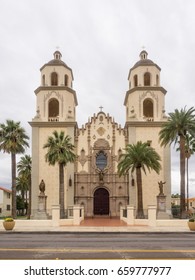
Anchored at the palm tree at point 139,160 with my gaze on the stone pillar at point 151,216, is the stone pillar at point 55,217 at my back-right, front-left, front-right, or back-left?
front-right

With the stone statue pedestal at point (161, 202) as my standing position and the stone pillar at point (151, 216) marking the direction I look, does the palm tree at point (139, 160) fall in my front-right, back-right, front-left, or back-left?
front-right

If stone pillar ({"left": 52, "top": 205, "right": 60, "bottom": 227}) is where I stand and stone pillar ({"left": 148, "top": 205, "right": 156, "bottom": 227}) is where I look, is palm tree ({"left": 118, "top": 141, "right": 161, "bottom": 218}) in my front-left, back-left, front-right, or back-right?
front-left

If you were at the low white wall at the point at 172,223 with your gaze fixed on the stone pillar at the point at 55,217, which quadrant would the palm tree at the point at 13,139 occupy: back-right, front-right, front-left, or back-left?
front-right

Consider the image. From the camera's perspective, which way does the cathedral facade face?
toward the camera

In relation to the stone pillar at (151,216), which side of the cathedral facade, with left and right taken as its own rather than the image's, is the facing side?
front

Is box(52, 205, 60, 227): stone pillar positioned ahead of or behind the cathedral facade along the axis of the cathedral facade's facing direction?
ahead
